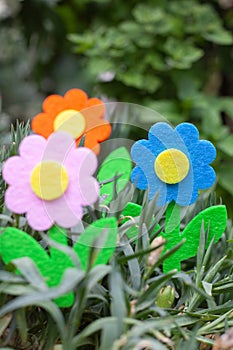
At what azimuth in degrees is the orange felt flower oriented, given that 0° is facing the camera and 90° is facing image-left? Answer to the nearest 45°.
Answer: approximately 0°

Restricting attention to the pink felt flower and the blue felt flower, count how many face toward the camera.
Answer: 2

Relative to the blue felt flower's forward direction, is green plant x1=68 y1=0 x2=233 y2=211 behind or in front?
behind

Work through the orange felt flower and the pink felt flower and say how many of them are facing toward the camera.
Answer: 2

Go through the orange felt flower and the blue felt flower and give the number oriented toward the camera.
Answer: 2

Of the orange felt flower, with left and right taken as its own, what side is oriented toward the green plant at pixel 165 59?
back
